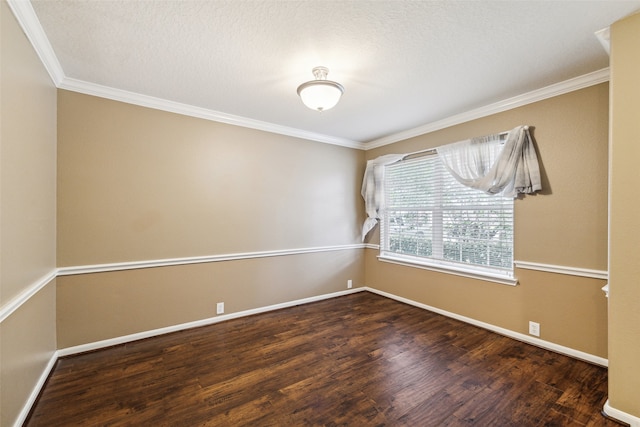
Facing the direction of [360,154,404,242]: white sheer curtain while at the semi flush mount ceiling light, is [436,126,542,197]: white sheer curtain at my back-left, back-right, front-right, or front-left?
front-right

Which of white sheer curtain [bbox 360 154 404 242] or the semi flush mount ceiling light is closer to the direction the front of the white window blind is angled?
the semi flush mount ceiling light

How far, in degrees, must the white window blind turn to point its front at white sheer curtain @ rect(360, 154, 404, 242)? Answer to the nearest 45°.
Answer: approximately 45° to its right

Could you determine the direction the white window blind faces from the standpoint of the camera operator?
facing the viewer and to the left of the viewer

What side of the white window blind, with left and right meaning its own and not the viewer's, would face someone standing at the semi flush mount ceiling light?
front
